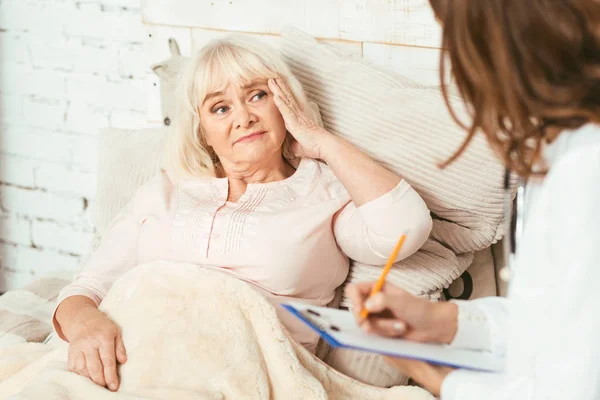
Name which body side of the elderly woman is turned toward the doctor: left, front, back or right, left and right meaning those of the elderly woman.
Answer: front

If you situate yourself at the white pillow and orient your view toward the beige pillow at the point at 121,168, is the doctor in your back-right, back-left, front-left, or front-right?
back-left

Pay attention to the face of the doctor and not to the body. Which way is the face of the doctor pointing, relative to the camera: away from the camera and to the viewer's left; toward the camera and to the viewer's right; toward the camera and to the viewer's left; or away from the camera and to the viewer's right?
away from the camera and to the viewer's left

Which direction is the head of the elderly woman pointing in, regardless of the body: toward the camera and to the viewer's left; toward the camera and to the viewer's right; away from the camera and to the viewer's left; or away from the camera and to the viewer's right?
toward the camera and to the viewer's right

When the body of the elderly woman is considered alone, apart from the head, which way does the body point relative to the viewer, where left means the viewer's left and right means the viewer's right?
facing the viewer
